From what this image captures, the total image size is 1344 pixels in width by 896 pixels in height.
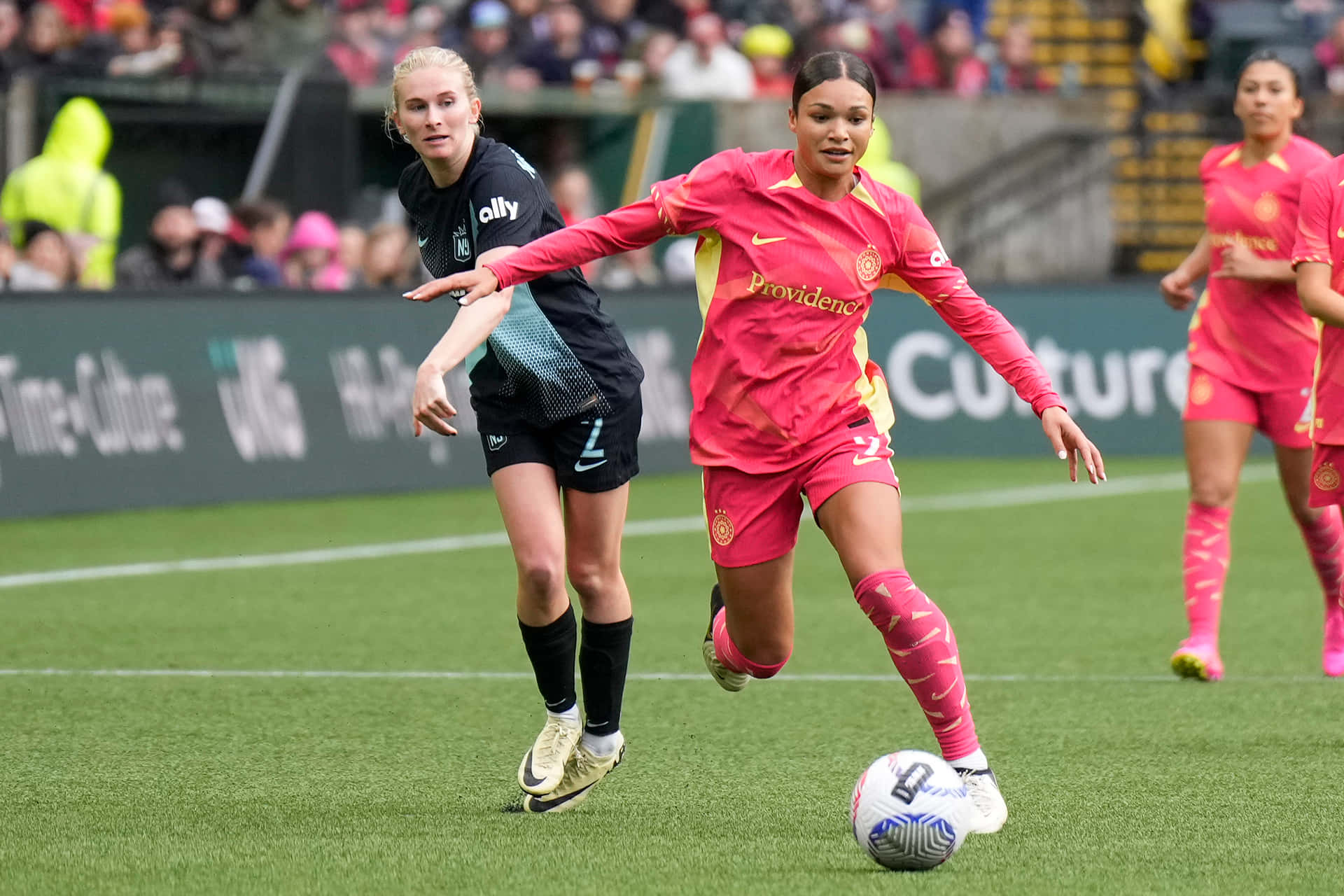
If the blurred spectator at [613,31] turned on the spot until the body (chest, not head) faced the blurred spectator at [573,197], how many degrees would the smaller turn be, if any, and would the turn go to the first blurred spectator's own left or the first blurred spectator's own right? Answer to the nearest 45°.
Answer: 0° — they already face them

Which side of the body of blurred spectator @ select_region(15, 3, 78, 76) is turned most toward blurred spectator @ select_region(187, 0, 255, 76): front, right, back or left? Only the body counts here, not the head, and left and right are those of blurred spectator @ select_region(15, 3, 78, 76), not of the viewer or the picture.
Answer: left

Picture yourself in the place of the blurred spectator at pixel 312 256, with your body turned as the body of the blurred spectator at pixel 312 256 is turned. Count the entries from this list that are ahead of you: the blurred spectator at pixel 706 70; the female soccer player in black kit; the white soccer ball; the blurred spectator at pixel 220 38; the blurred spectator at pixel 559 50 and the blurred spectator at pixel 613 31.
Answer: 2

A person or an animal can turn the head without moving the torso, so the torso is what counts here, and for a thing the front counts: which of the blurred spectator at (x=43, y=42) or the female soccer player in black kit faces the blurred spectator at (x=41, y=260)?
the blurred spectator at (x=43, y=42)

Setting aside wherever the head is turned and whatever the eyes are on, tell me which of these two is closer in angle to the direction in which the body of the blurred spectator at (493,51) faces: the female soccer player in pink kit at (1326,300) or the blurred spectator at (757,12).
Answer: the female soccer player in pink kit

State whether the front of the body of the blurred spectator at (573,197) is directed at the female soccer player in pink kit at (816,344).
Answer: yes

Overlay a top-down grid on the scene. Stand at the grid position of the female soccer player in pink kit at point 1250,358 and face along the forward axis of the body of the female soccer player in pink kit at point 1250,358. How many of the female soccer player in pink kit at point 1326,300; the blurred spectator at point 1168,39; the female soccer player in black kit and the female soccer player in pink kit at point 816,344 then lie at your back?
1

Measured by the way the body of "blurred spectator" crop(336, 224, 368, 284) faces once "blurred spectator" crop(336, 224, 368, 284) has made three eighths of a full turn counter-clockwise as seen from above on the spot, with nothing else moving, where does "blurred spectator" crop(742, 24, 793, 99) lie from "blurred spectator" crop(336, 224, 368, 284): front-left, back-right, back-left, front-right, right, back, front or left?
front

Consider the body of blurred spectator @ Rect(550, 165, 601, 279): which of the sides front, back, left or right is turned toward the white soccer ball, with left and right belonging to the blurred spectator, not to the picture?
front
